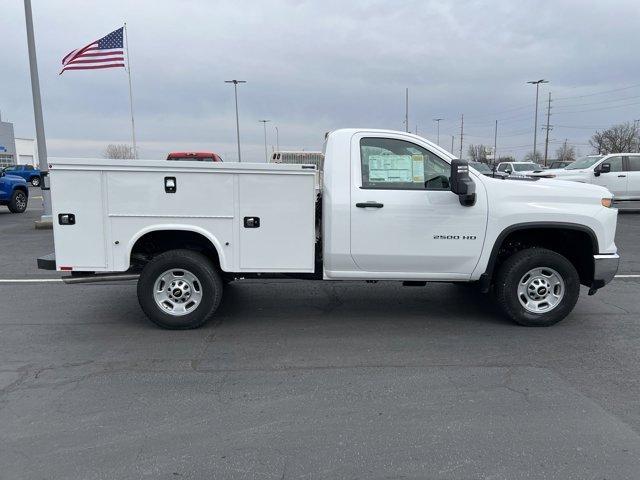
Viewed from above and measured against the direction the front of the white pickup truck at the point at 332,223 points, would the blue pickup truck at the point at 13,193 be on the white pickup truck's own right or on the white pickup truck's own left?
on the white pickup truck's own left

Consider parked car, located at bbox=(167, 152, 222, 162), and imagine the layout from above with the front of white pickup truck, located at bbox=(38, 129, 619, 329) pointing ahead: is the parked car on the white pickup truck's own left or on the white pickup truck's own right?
on the white pickup truck's own left

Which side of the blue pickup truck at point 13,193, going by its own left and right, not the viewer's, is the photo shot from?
right

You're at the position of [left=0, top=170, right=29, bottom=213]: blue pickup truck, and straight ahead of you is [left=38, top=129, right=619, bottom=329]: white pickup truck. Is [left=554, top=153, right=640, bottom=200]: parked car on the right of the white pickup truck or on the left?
left

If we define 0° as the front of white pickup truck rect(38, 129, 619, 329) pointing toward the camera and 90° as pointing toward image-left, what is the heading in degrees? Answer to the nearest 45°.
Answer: approximately 270°

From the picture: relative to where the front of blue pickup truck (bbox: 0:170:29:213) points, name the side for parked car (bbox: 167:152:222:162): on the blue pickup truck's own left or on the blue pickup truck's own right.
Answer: on the blue pickup truck's own right

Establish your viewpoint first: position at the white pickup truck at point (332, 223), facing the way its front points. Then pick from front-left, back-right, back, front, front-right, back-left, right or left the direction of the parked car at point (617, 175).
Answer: front-left

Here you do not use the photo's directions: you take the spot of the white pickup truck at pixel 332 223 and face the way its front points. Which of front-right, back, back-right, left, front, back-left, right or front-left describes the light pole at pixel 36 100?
back-left

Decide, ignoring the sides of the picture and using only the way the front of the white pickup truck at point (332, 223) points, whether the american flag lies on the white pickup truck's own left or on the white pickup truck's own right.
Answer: on the white pickup truck's own left
